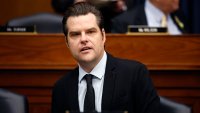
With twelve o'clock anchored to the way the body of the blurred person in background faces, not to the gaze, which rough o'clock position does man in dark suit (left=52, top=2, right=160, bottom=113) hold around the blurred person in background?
The man in dark suit is roughly at 2 o'clock from the blurred person in background.

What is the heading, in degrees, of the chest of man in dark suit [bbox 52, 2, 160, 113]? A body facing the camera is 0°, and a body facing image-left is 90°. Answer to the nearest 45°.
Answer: approximately 45°

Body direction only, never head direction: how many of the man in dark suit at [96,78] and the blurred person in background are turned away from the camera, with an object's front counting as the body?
0

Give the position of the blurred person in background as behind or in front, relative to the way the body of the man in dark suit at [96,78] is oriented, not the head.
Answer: behind

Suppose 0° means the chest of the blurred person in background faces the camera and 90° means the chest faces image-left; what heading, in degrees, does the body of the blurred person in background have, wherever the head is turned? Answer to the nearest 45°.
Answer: approximately 315°
